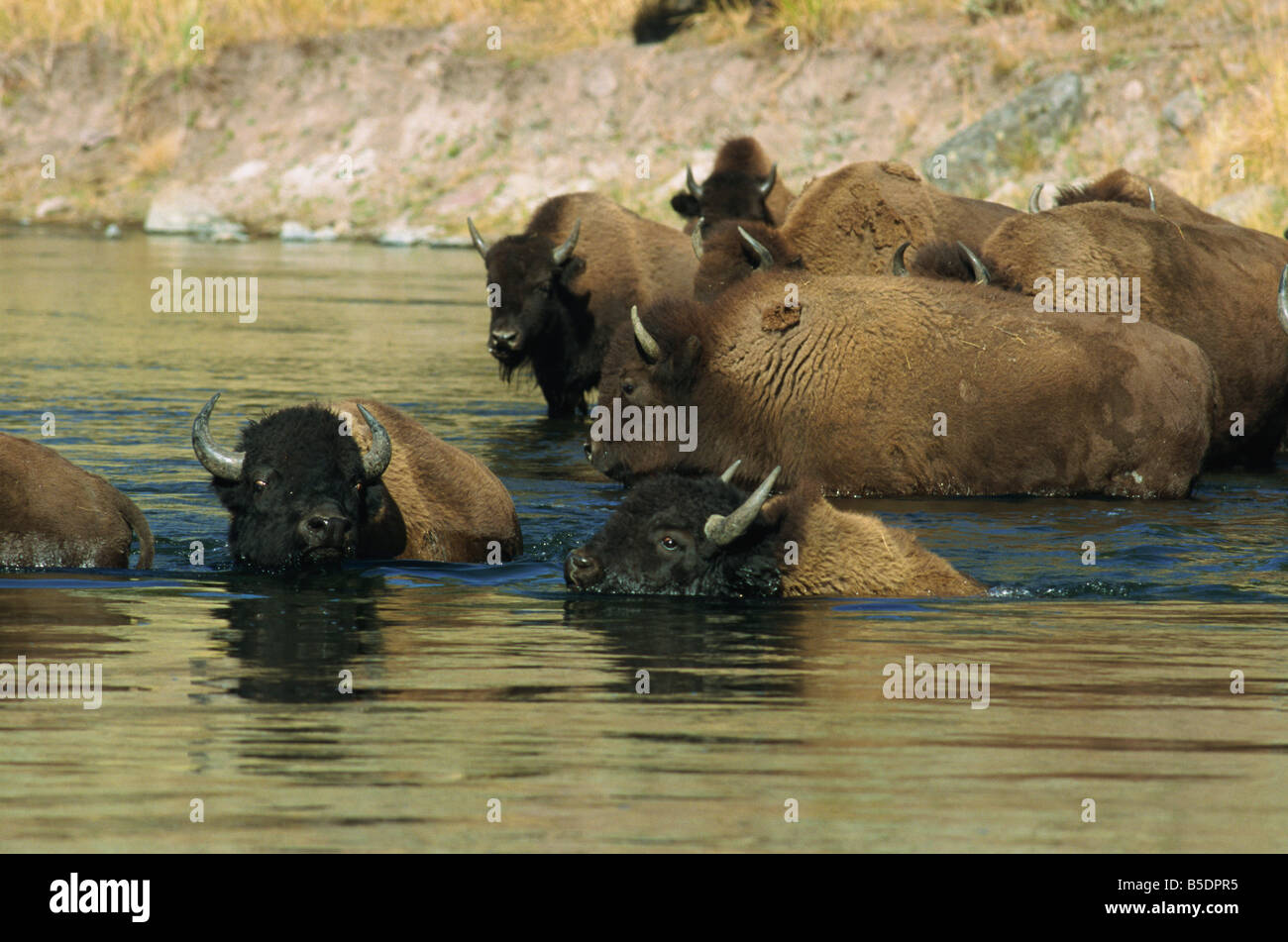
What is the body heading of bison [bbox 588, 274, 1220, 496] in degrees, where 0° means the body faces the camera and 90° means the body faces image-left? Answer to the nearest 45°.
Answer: approximately 90°

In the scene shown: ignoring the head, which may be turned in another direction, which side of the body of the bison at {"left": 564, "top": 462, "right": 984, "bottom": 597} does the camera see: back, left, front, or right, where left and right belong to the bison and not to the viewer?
left

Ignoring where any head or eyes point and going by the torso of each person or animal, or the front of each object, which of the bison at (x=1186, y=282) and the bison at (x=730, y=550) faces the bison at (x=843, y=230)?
the bison at (x=1186, y=282)

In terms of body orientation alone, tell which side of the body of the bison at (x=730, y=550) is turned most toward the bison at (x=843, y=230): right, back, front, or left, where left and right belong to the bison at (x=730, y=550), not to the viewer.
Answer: right

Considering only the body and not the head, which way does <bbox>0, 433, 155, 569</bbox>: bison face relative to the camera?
to the viewer's left

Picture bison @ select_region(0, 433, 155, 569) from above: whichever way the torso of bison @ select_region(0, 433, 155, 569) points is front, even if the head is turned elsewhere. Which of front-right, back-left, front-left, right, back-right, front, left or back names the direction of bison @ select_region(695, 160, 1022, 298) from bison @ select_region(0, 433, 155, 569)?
back-right

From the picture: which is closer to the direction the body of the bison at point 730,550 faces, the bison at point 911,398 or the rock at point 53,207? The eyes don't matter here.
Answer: the rock

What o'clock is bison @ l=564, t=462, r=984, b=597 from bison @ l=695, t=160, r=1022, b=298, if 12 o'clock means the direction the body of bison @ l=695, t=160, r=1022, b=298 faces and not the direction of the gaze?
bison @ l=564, t=462, r=984, b=597 is roughly at 9 o'clock from bison @ l=695, t=160, r=1022, b=298.

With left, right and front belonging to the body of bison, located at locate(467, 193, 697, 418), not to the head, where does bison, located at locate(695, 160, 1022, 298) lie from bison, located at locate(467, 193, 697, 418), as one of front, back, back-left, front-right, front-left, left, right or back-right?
left

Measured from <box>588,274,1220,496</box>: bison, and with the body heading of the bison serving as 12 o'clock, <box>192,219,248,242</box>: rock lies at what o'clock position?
The rock is roughly at 2 o'clock from the bison.

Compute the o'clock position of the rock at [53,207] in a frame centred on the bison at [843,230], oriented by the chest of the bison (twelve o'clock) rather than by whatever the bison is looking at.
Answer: The rock is roughly at 2 o'clock from the bison.

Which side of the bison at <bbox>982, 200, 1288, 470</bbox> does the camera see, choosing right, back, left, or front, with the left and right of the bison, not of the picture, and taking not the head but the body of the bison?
left

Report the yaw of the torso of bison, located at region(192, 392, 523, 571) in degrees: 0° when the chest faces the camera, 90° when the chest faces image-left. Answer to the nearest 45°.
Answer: approximately 45°

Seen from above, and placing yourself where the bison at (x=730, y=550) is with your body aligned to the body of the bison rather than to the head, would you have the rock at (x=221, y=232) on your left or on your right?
on your right

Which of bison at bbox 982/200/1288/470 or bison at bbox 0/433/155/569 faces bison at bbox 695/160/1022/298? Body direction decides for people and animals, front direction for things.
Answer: bison at bbox 982/200/1288/470
